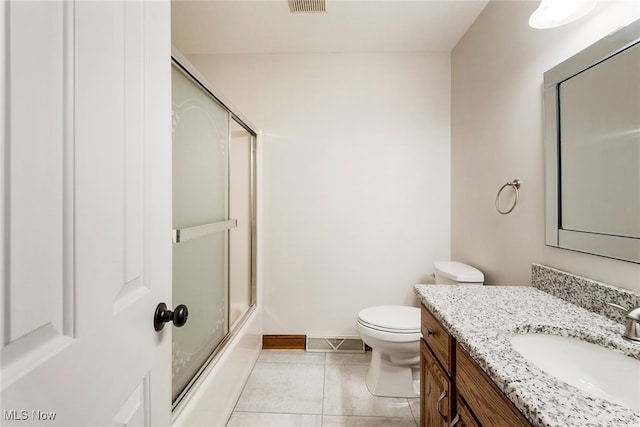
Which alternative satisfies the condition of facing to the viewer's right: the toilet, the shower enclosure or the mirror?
the shower enclosure

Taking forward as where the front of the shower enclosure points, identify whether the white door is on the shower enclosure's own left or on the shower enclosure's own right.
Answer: on the shower enclosure's own right

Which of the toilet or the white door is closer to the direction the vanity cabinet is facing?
the white door

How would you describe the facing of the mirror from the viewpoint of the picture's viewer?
facing the viewer and to the left of the viewer

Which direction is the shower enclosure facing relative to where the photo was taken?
to the viewer's right

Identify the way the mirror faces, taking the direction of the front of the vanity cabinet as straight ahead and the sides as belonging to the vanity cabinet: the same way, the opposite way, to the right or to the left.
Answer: the same way

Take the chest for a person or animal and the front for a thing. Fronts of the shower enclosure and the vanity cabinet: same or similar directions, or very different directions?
very different directions

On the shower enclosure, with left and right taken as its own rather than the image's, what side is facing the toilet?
front
